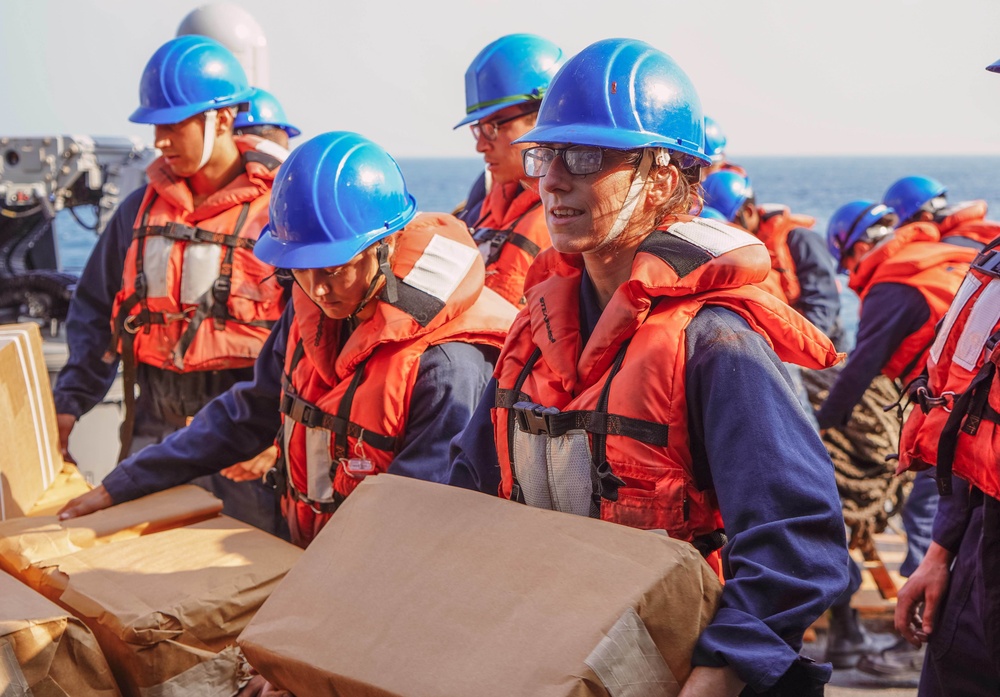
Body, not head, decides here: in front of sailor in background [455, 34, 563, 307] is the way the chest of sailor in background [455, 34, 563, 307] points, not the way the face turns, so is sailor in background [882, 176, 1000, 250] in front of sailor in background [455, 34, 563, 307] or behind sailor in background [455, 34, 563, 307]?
behind

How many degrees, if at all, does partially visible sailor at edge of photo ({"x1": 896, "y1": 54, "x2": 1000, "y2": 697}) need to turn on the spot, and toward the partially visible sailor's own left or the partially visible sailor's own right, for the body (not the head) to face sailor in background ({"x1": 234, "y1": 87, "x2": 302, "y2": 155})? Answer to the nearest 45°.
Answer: approximately 90° to the partially visible sailor's own right

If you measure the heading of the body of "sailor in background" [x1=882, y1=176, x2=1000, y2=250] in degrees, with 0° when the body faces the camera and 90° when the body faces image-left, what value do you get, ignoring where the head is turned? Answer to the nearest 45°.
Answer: approximately 90°

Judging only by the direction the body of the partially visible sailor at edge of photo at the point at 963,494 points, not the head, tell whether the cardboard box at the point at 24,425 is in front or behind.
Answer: in front

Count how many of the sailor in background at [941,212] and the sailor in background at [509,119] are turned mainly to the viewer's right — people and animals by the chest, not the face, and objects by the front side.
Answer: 0

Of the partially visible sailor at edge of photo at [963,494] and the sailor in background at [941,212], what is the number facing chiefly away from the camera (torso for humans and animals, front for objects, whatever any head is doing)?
0

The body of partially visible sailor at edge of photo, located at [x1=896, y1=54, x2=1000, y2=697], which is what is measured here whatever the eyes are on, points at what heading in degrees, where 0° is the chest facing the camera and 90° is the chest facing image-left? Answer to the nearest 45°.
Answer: approximately 45°

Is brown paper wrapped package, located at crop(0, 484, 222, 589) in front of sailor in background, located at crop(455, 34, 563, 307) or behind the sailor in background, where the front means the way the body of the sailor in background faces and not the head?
in front

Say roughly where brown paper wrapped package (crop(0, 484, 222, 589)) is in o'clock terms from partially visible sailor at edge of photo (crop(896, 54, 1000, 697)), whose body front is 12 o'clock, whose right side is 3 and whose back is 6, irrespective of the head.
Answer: The brown paper wrapped package is roughly at 1 o'clock from the partially visible sailor at edge of photo.

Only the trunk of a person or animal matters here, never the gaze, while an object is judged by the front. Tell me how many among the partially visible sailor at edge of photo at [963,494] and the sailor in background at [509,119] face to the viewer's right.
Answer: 0

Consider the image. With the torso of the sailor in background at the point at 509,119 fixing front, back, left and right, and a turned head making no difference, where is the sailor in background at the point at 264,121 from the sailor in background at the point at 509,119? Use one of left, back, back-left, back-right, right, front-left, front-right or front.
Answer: right
